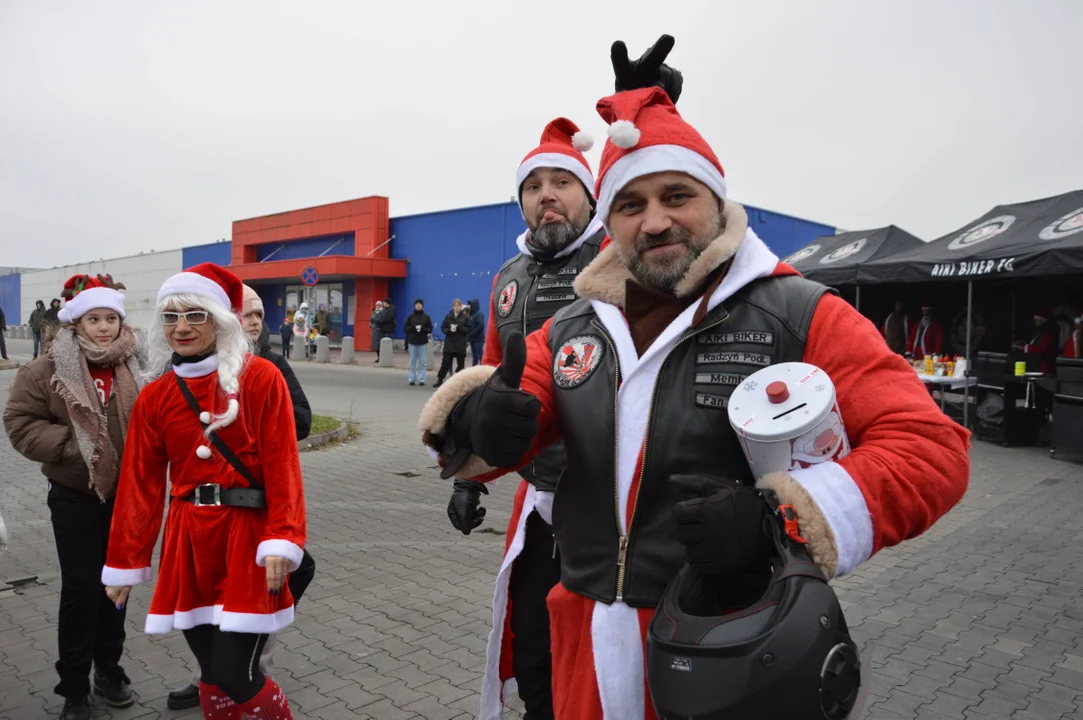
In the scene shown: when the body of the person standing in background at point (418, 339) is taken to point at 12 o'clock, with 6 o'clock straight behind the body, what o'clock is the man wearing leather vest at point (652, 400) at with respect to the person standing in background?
The man wearing leather vest is roughly at 12 o'clock from the person standing in background.

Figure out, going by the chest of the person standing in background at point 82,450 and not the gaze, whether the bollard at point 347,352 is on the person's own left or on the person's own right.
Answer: on the person's own left

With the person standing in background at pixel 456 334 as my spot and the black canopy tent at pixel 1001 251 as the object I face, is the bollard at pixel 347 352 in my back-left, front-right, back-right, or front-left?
back-left

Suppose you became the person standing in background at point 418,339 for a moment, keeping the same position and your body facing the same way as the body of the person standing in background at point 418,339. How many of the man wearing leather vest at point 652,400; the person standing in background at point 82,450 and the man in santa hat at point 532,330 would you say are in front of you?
3

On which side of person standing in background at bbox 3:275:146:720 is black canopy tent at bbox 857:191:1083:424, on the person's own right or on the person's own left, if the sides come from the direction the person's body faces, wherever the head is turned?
on the person's own left

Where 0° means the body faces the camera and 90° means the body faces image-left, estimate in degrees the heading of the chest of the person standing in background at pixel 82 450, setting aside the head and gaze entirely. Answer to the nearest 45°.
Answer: approximately 315°

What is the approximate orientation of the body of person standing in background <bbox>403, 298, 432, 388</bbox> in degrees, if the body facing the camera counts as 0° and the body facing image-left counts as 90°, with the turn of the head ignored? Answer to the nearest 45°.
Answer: approximately 0°
